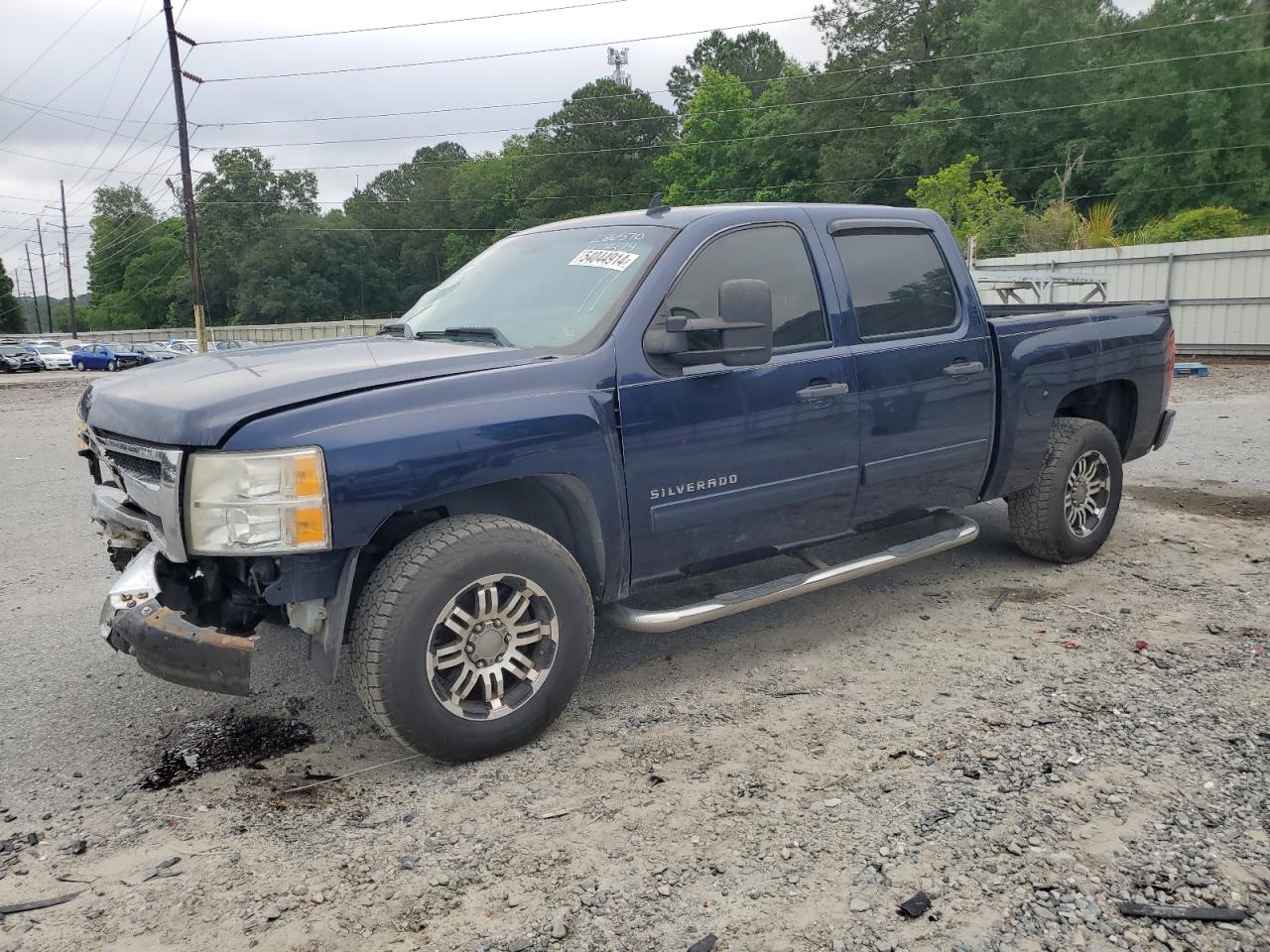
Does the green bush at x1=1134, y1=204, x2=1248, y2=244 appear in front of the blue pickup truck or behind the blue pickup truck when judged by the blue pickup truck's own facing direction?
behind

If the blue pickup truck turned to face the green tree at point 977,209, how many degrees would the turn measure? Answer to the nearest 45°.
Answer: approximately 135° to its right

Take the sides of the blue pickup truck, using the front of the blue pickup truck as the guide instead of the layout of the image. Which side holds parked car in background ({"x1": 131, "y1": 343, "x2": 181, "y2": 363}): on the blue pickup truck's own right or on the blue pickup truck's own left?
on the blue pickup truck's own right

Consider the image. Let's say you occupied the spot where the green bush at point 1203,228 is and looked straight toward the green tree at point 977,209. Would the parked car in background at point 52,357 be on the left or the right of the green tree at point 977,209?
left

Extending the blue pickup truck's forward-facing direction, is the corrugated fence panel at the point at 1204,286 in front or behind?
behind

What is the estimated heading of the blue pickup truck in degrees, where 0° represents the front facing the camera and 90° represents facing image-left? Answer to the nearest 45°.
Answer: approximately 45°

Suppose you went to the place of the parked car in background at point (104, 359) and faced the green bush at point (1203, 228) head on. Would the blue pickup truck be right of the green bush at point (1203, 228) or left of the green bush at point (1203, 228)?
right

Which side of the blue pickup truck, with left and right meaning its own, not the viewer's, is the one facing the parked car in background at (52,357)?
right
